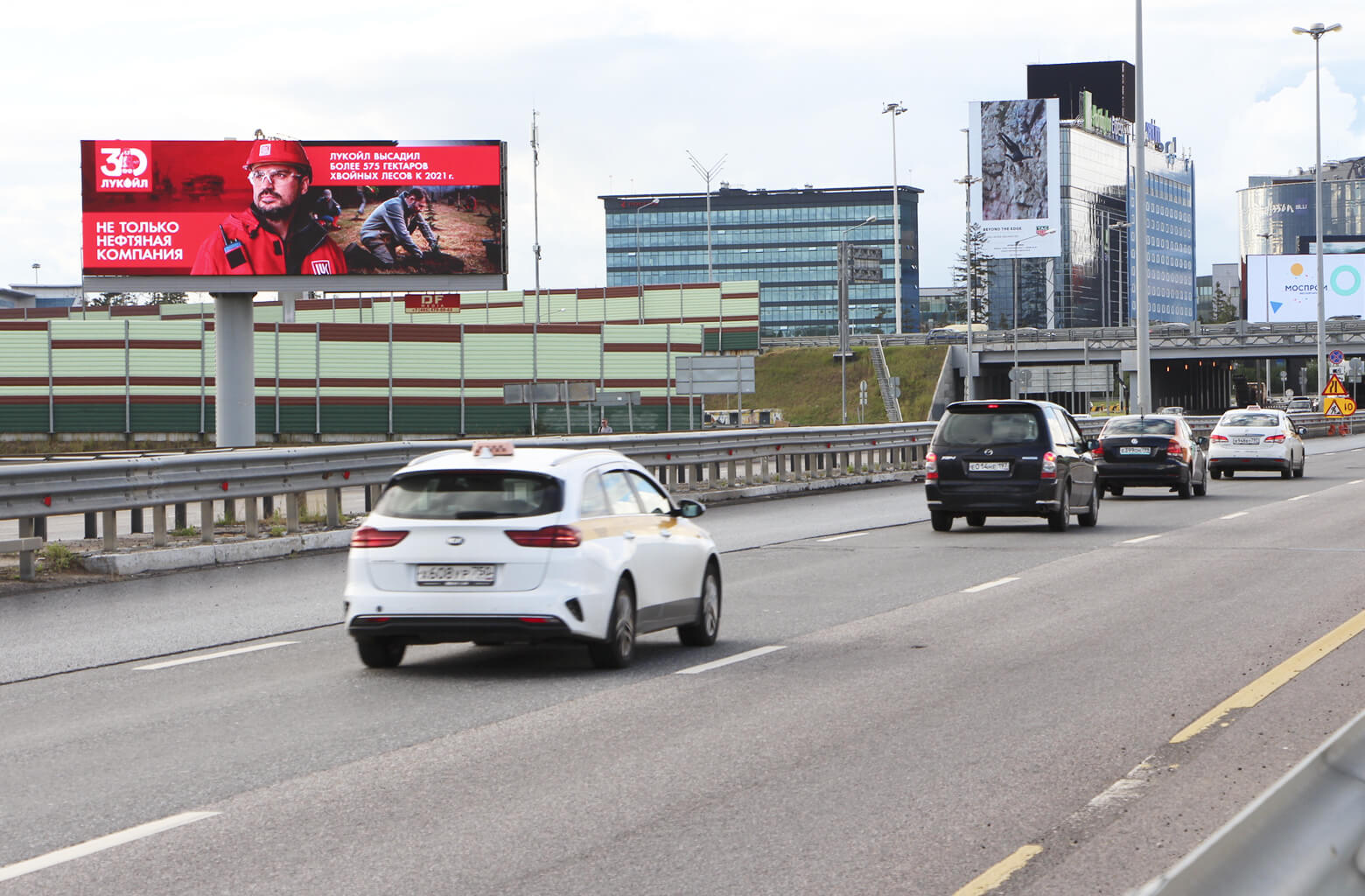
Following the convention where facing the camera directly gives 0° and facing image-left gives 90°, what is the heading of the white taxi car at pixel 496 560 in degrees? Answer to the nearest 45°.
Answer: approximately 225°

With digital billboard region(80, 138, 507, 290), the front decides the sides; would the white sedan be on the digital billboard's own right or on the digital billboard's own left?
on the digital billboard's own left

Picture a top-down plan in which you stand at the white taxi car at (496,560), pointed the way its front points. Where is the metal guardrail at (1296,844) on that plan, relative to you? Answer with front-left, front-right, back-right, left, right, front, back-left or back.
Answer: back-right

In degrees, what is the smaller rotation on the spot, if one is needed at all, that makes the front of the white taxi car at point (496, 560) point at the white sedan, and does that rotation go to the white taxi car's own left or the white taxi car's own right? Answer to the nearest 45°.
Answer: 0° — it already faces it

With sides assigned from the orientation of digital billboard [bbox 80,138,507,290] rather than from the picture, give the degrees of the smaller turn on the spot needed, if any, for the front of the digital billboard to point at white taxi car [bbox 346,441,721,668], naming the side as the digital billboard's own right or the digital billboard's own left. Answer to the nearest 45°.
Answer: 0° — it already faces it

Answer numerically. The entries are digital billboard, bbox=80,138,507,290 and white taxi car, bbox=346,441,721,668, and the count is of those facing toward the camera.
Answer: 1

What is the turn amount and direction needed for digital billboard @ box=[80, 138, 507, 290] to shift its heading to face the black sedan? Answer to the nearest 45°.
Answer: approximately 45° to its left

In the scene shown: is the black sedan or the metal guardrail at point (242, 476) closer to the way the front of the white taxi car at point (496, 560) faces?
the black sedan

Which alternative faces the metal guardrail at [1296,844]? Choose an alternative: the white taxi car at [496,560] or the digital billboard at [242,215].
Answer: the digital billboard

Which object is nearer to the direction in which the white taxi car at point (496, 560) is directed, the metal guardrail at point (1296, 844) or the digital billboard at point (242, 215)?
the digital billboard

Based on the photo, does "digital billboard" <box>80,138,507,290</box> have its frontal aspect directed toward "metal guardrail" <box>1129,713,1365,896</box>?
yes
